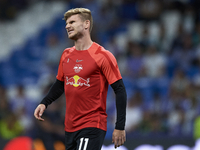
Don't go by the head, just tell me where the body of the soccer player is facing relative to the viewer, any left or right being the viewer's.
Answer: facing the viewer and to the left of the viewer

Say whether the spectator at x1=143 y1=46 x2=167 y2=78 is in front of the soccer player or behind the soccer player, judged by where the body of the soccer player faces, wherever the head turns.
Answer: behind
